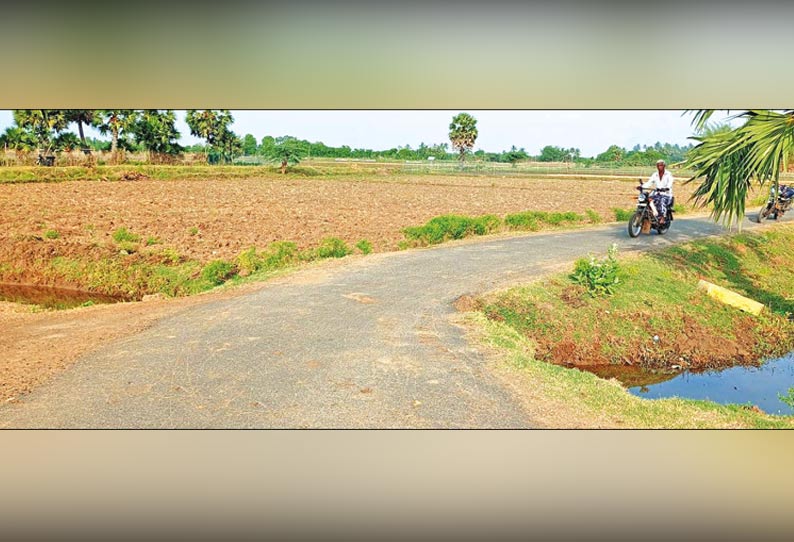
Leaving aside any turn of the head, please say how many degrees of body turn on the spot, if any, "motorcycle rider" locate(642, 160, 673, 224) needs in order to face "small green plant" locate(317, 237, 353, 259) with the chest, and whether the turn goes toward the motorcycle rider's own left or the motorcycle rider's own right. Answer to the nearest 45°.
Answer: approximately 45° to the motorcycle rider's own right

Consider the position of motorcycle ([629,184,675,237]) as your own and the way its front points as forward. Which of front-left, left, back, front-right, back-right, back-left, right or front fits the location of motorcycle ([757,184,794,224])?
back-left

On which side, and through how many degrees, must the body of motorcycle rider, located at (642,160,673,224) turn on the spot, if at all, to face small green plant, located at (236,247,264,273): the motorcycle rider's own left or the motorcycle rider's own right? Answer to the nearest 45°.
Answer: approximately 45° to the motorcycle rider's own right

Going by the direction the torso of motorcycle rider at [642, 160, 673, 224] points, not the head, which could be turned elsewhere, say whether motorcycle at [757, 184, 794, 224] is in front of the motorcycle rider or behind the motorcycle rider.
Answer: behind

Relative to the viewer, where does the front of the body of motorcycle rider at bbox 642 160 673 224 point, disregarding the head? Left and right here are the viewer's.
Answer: facing the viewer and to the left of the viewer
